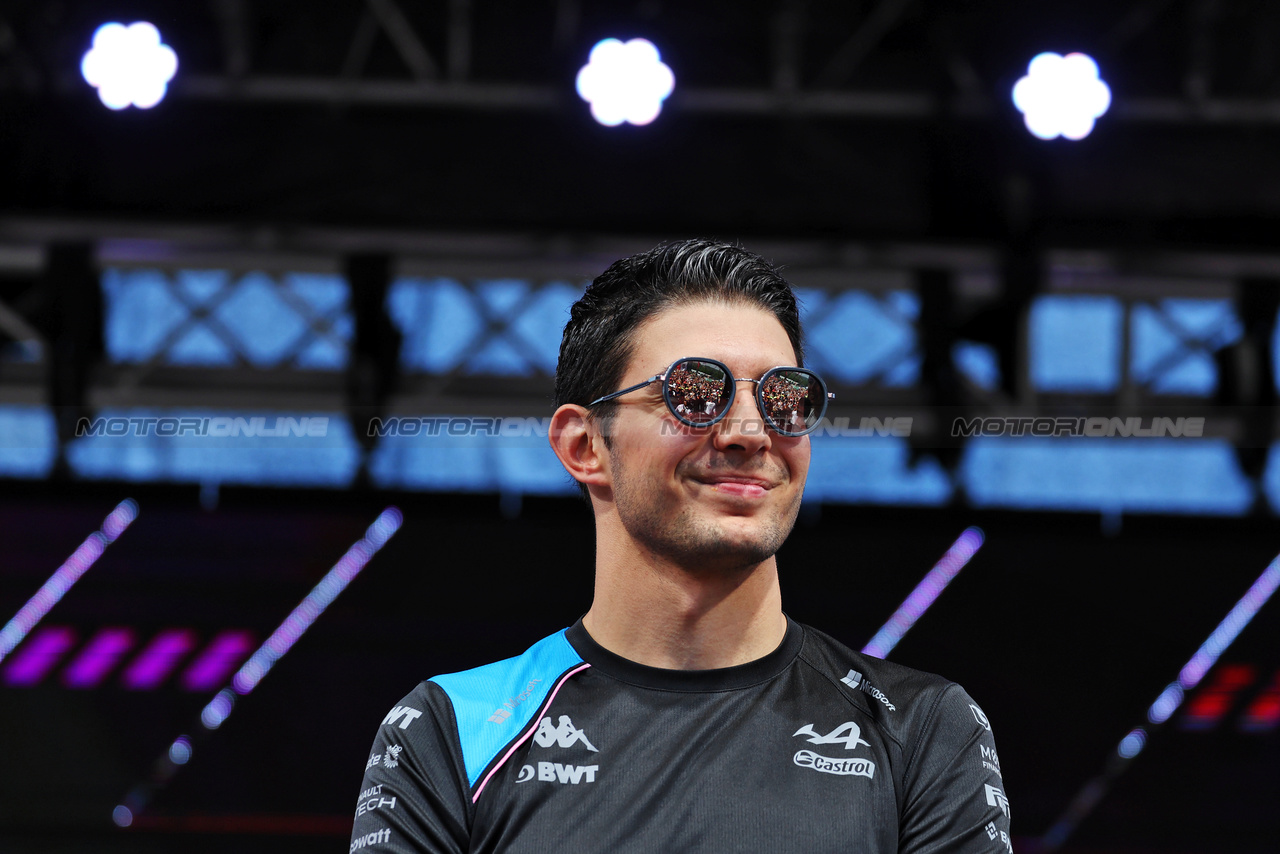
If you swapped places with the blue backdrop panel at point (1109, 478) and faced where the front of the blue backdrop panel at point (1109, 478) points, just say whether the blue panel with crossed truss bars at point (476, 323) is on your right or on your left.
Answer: on your right

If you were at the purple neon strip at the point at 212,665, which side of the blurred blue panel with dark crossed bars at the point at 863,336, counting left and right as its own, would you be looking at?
right

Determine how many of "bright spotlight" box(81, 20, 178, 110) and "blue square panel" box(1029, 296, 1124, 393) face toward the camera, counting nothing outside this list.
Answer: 2

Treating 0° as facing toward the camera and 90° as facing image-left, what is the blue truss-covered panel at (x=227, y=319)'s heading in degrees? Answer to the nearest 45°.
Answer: approximately 0°

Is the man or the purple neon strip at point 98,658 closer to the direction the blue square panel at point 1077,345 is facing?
the man

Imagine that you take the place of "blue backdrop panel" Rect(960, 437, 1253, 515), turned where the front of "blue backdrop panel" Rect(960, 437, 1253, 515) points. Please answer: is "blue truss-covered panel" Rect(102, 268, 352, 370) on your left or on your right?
on your right

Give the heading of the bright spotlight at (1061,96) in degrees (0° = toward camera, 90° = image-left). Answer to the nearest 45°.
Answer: approximately 0°
